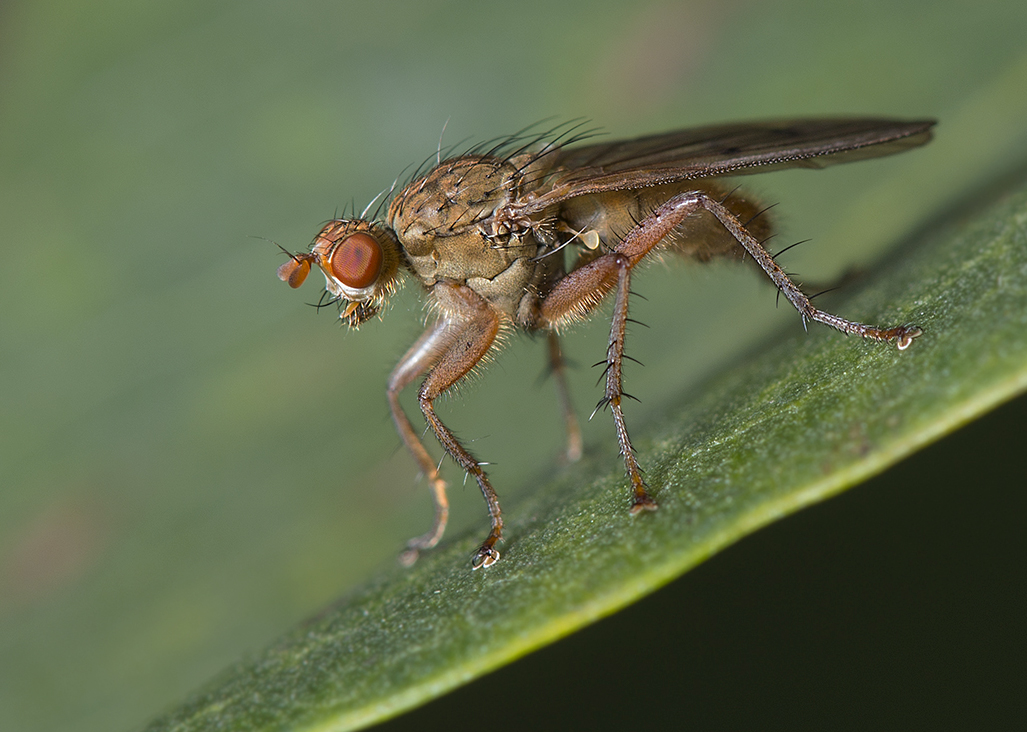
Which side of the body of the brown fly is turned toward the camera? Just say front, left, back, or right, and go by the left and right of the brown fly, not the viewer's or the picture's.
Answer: left
